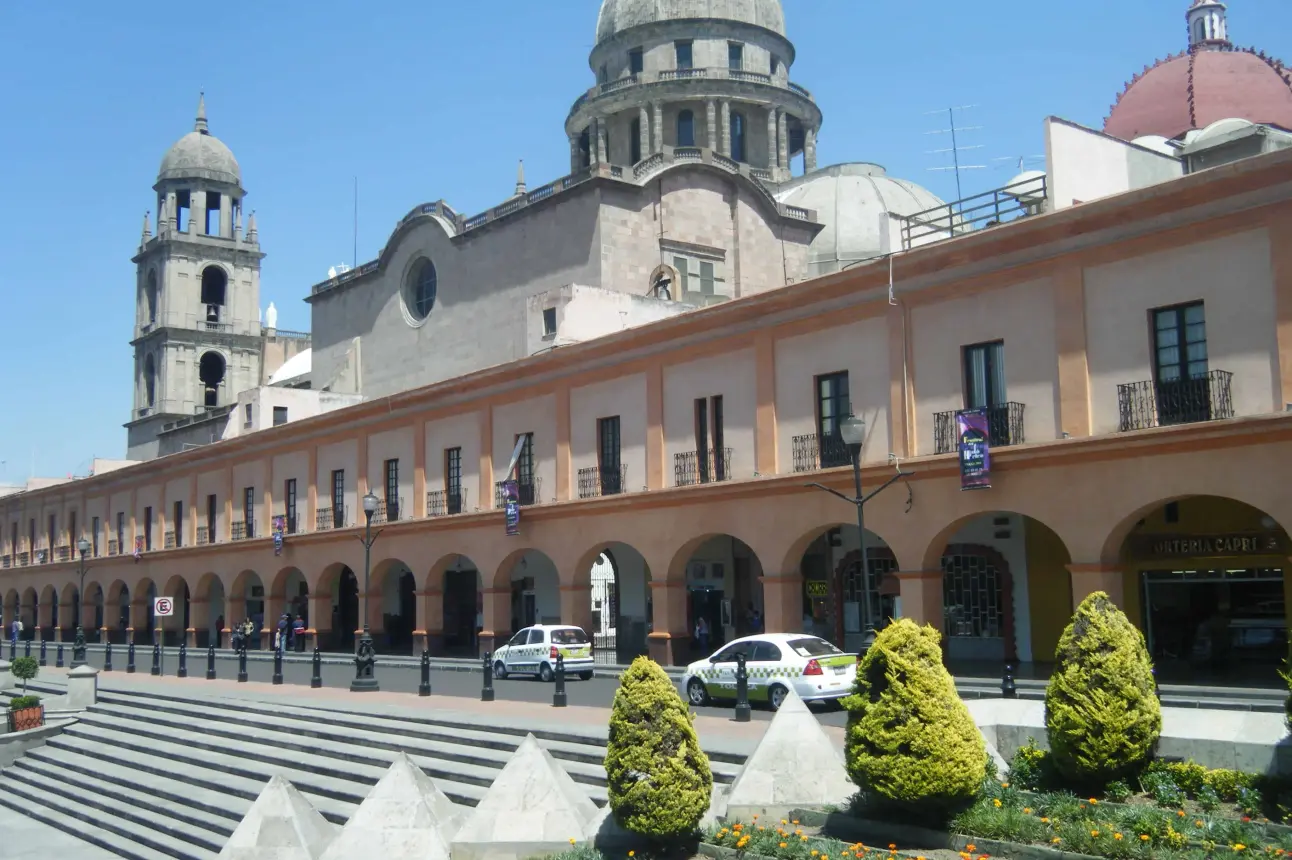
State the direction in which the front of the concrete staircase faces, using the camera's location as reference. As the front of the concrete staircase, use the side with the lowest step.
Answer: facing the viewer and to the left of the viewer

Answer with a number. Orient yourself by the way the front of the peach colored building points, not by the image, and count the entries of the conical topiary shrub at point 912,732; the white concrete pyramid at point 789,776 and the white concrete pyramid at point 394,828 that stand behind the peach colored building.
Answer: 0

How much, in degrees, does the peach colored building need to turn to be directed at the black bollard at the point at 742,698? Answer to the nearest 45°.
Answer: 0° — it already faces it

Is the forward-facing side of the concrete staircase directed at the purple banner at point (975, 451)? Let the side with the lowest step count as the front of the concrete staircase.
no

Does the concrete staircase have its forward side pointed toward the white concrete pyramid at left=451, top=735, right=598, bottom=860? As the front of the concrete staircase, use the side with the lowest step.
no

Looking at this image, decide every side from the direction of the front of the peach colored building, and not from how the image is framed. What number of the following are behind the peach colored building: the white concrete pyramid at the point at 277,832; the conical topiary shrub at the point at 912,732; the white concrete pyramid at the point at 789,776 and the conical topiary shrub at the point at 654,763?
0

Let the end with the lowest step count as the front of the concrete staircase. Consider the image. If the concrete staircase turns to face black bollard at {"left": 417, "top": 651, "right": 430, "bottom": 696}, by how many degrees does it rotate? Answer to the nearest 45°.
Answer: approximately 180°

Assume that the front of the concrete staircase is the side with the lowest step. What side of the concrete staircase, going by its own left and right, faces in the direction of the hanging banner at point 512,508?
back

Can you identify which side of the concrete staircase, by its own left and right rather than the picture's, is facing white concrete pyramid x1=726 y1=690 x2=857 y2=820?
left

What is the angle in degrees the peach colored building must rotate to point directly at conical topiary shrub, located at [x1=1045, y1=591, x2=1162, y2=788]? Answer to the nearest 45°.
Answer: approximately 45° to its left

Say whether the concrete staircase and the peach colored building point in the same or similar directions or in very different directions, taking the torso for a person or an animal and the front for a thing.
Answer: same or similar directions

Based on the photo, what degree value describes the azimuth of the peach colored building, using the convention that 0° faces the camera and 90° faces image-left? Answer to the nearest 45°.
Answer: approximately 45°

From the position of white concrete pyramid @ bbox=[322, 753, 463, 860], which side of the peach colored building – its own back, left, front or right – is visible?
front

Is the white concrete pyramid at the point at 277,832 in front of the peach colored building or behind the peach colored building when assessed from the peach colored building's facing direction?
in front
